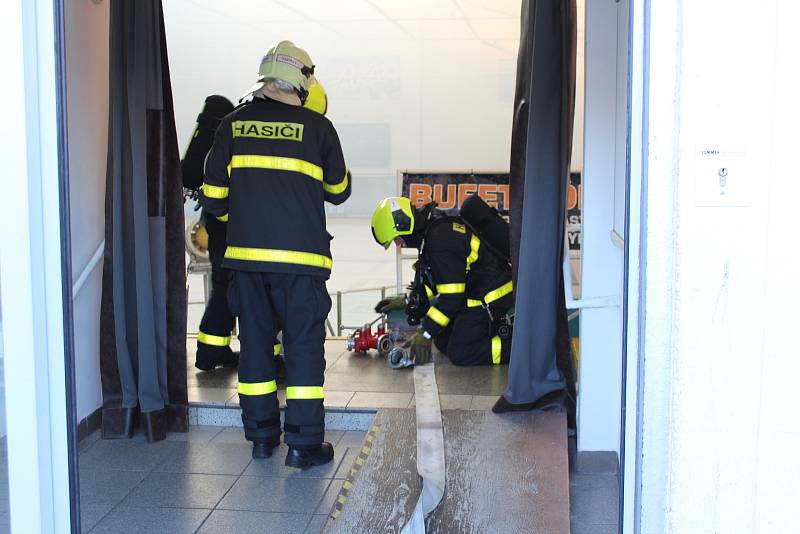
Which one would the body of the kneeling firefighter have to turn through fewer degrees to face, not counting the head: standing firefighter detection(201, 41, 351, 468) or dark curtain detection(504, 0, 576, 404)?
the standing firefighter

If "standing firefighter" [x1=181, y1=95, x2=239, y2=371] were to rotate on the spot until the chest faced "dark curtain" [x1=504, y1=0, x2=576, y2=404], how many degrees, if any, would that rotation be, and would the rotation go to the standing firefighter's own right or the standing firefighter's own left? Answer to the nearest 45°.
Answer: approximately 45° to the standing firefighter's own right

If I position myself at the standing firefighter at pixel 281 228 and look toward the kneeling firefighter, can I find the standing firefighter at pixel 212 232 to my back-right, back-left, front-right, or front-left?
front-left

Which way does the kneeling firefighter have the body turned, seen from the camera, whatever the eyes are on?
to the viewer's left

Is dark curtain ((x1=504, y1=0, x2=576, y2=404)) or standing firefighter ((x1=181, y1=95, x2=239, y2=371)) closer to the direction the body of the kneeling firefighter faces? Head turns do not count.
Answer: the standing firefighter

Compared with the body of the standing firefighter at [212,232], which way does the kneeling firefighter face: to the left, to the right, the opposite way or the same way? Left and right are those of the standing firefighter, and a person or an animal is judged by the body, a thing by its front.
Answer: the opposite way

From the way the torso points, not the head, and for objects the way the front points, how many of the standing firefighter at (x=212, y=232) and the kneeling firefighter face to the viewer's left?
1

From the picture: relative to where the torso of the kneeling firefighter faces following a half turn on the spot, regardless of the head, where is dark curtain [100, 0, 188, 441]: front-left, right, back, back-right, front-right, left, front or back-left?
back-right

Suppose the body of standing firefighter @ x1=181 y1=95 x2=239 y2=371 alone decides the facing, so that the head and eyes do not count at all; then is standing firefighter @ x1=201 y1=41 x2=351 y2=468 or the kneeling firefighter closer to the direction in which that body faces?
the kneeling firefighter

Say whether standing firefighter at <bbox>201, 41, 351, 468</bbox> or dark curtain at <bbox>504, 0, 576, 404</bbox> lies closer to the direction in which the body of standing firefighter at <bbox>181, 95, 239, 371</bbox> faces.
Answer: the dark curtain

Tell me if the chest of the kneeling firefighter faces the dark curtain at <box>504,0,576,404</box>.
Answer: no

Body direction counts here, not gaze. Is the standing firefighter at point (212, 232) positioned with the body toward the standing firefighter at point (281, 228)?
no

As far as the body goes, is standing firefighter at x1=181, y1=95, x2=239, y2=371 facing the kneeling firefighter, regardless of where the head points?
yes

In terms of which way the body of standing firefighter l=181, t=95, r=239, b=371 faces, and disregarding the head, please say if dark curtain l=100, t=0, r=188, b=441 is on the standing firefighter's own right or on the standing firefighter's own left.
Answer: on the standing firefighter's own right

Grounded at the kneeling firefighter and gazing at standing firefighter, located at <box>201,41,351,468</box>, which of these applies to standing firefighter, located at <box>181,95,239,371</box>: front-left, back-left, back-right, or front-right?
front-right
